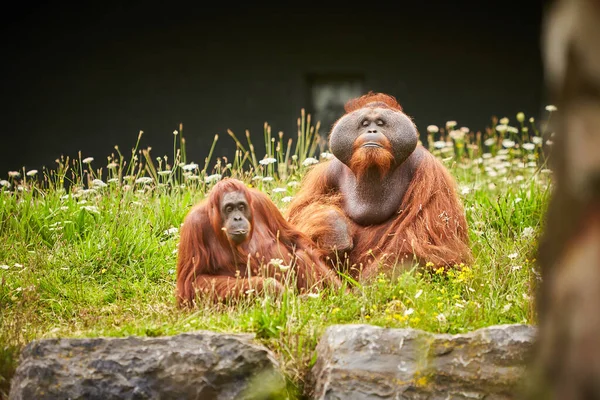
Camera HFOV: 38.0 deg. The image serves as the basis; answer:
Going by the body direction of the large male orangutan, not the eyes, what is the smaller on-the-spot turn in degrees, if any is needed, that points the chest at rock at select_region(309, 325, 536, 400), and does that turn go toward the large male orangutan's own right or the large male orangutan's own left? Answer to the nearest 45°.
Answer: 0° — it already faces it

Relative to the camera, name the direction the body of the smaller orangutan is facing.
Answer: toward the camera

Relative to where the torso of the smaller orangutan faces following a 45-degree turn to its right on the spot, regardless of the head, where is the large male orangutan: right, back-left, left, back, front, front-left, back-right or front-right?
back

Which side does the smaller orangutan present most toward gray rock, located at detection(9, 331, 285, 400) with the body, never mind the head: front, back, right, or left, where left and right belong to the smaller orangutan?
front

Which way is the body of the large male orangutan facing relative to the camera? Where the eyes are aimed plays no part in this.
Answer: toward the camera

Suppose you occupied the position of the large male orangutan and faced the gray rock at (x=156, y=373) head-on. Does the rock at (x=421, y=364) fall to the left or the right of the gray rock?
left
